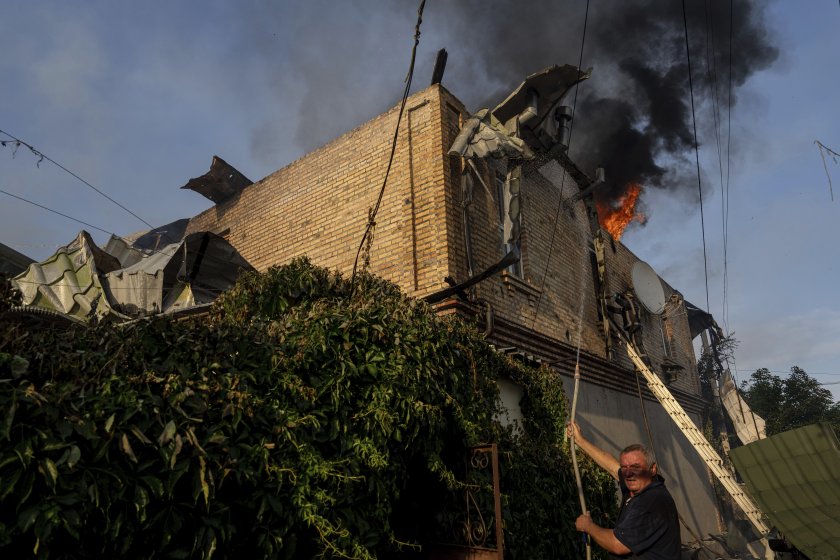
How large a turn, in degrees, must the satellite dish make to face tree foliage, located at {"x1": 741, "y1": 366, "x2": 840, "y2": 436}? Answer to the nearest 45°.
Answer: approximately 135° to its left

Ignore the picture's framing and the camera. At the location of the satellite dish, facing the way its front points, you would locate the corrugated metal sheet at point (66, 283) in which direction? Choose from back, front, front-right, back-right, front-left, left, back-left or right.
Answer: right

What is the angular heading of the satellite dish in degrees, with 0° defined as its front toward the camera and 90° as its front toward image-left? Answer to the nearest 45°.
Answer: approximately 315°

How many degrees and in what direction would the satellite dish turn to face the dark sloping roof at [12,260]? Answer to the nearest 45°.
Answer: approximately 90° to its right

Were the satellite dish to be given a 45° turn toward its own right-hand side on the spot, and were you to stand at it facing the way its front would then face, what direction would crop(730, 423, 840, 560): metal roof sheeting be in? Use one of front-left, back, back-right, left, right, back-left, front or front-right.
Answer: front

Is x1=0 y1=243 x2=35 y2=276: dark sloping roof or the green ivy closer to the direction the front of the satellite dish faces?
the green ivy

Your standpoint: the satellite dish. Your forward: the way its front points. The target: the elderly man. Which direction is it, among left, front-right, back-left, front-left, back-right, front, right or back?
front-right
